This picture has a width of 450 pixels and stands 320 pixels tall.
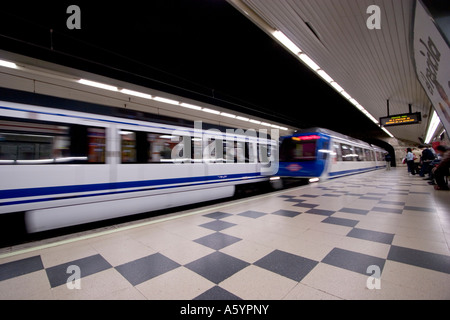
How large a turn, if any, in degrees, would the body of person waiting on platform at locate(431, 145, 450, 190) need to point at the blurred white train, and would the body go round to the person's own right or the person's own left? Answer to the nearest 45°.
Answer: approximately 45° to the person's own left

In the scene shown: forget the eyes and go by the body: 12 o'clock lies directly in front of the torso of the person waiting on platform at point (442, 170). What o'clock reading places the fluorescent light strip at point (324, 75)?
The fluorescent light strip is roughly at 11 o'clock from the person waiting on platform.

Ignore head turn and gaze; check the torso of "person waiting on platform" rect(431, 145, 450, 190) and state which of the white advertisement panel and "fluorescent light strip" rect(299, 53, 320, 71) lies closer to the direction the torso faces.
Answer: the fluorescent light strip

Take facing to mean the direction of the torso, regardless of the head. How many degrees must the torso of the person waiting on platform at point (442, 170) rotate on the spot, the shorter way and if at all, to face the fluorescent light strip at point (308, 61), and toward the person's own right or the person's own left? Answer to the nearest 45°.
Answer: approximately 45° to the person's own left

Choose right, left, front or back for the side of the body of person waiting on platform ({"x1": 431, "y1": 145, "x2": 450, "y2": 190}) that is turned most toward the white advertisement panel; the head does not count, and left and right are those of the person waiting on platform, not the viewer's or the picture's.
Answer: left

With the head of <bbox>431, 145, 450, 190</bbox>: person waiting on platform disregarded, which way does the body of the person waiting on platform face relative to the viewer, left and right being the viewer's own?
facing to the left of the viewer

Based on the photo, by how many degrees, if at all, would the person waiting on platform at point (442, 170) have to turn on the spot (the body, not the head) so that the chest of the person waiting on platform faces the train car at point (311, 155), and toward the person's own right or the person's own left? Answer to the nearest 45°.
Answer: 0° — they already face it

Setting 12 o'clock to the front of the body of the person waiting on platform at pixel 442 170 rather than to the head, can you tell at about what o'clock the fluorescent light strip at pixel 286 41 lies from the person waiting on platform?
The fluorescent light strip is roughly at 10 o'clock from the person waiting on platform.
